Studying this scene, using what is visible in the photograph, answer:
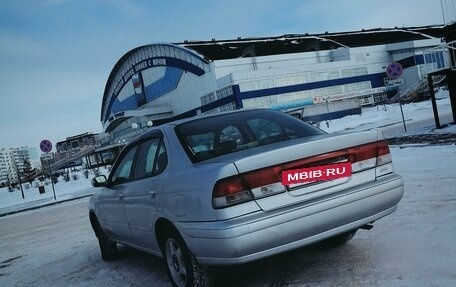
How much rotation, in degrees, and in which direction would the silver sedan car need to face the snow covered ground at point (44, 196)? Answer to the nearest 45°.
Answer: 0° — it already faces it

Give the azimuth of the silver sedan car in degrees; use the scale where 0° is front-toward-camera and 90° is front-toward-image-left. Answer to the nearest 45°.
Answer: approximately 135°
